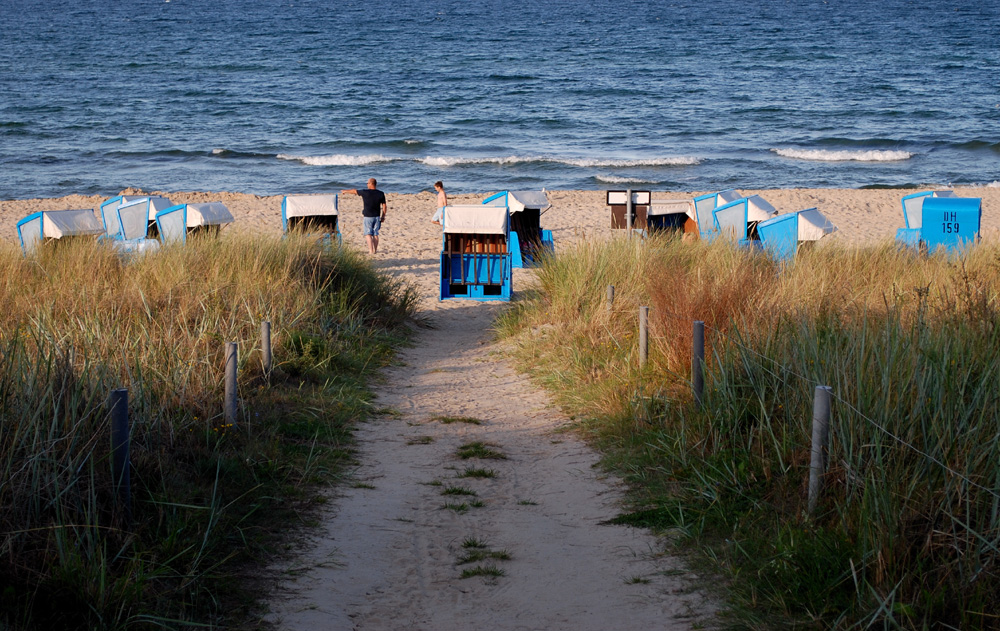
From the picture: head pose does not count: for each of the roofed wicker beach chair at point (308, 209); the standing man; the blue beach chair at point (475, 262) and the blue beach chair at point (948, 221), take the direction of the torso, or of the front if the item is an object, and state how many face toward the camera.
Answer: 2

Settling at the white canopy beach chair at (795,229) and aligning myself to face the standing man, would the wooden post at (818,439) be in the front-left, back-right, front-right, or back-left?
back-left

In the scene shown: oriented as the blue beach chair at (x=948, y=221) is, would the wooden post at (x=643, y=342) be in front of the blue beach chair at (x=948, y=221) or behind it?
behind

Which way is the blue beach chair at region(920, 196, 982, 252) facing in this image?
away from the camera

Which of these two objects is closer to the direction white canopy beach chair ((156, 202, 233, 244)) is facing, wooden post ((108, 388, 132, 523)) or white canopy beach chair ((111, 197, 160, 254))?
the wooden post

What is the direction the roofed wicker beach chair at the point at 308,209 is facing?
toward the camera

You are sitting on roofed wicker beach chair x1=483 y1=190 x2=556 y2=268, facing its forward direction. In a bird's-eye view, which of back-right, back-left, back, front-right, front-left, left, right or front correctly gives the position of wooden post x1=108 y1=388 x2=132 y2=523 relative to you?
front-right

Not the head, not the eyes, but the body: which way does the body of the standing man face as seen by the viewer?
away from the camera
